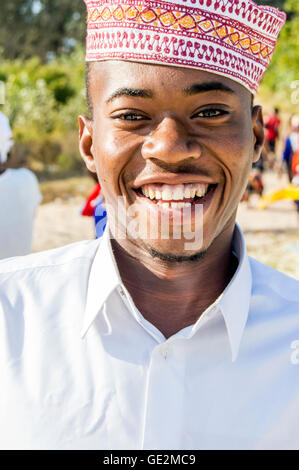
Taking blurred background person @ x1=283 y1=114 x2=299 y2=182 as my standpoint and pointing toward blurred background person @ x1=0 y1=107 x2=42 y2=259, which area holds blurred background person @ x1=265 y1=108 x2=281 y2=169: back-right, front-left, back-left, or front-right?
back-right

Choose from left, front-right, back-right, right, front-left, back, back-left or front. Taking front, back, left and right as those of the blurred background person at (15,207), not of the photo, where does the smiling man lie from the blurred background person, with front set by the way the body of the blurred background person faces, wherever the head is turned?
back

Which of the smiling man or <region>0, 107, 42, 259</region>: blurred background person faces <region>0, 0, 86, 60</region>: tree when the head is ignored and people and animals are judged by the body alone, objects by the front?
the blurred background person

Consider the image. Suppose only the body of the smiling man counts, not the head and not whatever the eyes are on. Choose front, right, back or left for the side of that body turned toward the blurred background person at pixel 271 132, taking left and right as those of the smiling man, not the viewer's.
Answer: back

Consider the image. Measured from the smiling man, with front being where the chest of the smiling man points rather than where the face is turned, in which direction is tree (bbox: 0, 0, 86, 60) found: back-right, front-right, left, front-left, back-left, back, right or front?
back

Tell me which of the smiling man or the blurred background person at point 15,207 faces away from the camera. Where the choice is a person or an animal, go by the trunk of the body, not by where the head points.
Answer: the blurred background person

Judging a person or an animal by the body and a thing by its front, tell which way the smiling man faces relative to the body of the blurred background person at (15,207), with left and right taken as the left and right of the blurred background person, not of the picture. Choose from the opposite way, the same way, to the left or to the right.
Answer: the opposite way

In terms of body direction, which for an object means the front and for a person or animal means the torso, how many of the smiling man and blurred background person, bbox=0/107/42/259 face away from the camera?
1

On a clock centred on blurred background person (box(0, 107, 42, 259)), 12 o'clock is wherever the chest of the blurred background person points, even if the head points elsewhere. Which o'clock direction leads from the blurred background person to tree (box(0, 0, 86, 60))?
The tree is roughly at 12 o'clock from the blurred background person.

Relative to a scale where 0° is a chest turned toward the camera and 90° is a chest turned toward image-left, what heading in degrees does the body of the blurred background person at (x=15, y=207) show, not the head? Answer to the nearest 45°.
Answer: approximately 180°
